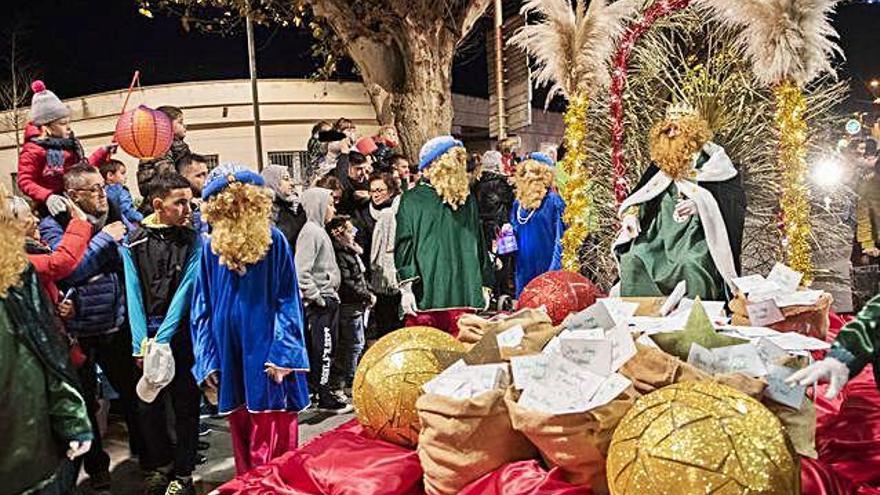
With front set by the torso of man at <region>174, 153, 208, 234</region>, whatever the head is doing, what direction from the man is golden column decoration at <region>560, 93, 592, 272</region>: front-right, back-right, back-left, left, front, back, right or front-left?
front-left

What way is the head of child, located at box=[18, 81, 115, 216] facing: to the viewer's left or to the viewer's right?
to the viewer's right

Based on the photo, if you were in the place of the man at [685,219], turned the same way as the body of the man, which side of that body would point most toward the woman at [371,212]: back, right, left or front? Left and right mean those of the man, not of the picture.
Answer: right

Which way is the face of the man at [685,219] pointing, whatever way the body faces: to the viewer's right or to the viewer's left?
to the viewer's left

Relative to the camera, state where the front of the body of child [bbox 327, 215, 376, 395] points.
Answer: to the viewer's right

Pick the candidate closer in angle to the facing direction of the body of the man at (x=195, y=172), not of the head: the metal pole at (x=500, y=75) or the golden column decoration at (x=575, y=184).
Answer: the golden column decoration

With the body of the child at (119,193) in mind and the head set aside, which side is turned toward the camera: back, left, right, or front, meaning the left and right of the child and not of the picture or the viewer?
right
